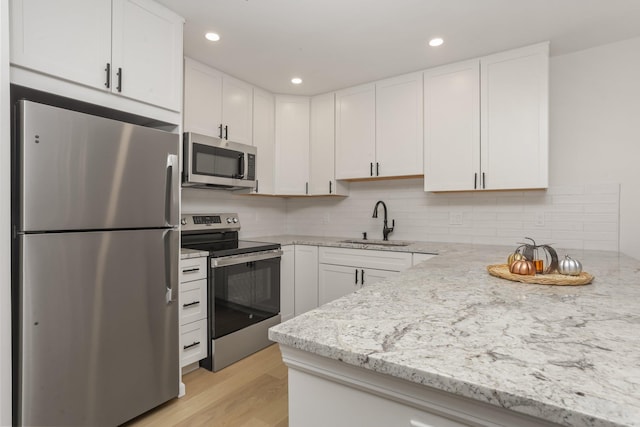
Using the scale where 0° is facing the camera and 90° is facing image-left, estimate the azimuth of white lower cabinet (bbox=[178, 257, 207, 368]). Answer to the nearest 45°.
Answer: approximately 315°

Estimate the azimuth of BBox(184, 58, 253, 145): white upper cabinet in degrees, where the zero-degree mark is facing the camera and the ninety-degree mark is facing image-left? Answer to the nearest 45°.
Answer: approximately 315°

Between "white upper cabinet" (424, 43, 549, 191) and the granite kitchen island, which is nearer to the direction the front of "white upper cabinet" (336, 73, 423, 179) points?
the granite kitchen island

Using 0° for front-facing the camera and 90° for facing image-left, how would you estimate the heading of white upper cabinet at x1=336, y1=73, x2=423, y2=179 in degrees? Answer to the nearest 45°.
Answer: approximately 45°
